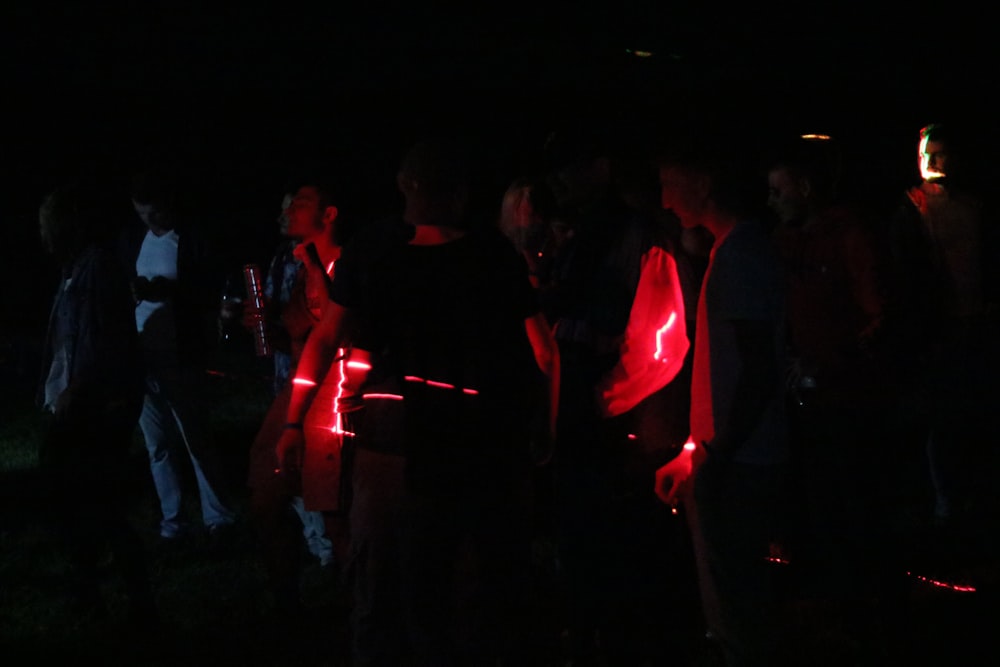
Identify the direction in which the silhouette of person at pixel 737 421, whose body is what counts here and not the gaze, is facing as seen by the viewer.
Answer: to the viewer's left

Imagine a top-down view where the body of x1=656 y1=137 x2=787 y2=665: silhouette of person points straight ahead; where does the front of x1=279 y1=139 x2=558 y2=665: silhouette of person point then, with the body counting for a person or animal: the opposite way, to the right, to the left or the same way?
to the right

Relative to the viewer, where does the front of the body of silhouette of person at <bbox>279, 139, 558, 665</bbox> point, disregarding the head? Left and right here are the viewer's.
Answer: facing away from the viewer

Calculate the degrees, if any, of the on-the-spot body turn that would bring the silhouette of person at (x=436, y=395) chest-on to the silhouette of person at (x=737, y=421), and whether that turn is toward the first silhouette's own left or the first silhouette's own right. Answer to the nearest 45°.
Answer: approximately 90° to the first silhouette's own right

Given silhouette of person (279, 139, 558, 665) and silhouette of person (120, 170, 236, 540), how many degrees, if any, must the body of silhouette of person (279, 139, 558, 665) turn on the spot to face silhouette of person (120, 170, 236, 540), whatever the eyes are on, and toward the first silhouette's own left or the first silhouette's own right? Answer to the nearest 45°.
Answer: approximately 45° to the first silhouette's own left

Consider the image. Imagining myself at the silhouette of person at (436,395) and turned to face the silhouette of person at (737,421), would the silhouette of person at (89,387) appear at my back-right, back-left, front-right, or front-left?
back-left

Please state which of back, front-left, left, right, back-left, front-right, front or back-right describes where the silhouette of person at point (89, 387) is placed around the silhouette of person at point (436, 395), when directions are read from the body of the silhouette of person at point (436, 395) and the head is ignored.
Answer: front-left

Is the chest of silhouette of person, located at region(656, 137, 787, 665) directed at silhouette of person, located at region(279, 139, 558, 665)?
yes

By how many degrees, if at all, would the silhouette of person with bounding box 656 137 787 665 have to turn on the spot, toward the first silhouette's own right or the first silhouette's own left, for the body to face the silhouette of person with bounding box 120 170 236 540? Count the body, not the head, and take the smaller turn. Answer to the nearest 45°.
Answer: approximately 45° to the first silhouette's own right
